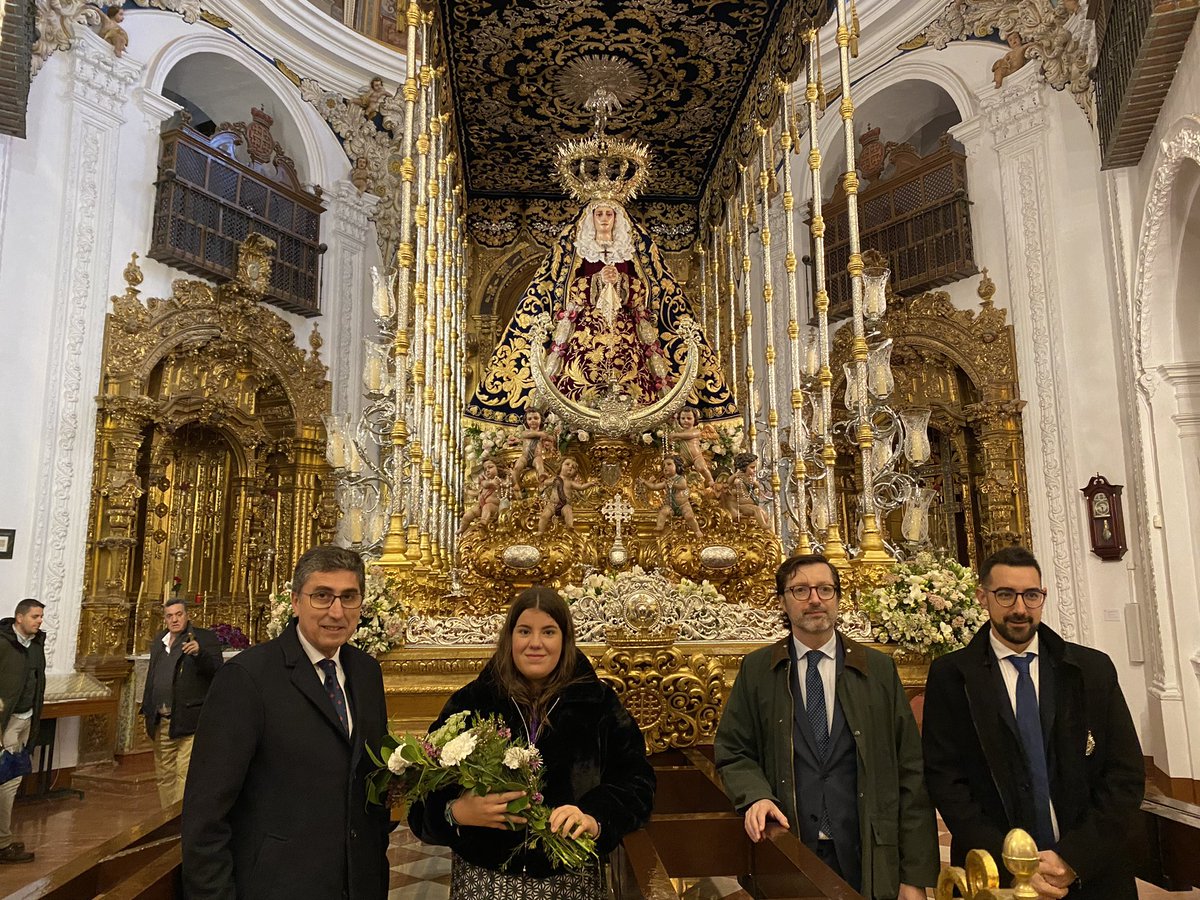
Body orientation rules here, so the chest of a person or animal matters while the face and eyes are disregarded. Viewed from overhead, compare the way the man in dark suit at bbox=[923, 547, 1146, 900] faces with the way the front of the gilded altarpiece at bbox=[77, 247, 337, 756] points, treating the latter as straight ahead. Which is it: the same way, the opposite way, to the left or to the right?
to the right

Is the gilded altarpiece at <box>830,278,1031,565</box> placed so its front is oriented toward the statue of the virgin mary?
yes

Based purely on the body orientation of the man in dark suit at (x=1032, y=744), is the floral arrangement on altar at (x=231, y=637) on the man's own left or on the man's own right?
on the man's own right

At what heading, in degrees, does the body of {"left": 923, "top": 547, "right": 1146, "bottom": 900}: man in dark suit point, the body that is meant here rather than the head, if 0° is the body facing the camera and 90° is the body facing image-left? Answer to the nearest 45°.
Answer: approximately 0°

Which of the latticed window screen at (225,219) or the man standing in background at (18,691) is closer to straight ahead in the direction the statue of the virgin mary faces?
the man standing in background

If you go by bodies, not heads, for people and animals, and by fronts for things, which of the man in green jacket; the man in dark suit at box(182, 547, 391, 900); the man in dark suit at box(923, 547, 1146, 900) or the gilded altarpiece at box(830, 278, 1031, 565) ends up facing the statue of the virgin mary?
the gilded altarpiece

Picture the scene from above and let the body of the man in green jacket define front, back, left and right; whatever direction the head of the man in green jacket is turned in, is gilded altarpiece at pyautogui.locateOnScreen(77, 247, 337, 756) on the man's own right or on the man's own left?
on the man's own right

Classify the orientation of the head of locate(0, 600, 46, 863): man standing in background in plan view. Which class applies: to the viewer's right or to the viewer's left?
to the viewer's right
